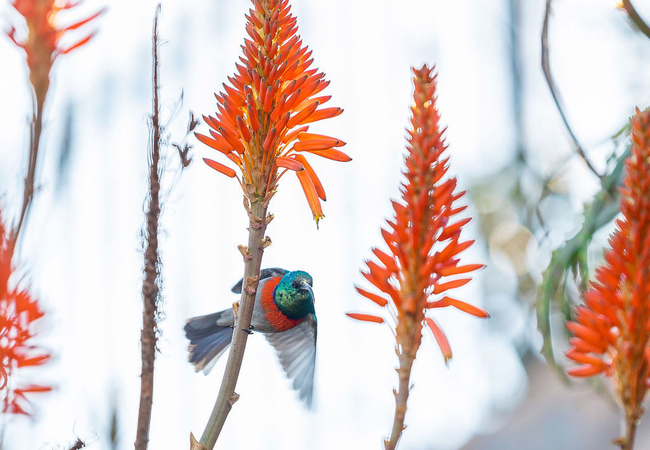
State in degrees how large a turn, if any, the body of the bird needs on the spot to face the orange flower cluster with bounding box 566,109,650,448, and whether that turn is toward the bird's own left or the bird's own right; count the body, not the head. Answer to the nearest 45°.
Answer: approximately 45° to the bird's own left

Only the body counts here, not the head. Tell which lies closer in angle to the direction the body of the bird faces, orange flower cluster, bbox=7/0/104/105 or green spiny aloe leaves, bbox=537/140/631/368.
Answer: the green spiny aloe leaves

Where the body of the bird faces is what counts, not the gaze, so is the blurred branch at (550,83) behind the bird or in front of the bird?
in front

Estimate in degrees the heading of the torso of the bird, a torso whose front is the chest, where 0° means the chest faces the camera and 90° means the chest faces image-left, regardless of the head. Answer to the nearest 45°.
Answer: approximately 315°

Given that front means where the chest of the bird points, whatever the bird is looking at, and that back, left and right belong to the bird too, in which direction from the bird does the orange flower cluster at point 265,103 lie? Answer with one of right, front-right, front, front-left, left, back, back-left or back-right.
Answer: front-right

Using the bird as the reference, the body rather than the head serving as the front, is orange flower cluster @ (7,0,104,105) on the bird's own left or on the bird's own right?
on the bird's own right

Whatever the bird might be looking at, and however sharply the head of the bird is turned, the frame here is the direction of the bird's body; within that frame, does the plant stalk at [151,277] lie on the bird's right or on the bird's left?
on the bird's right
